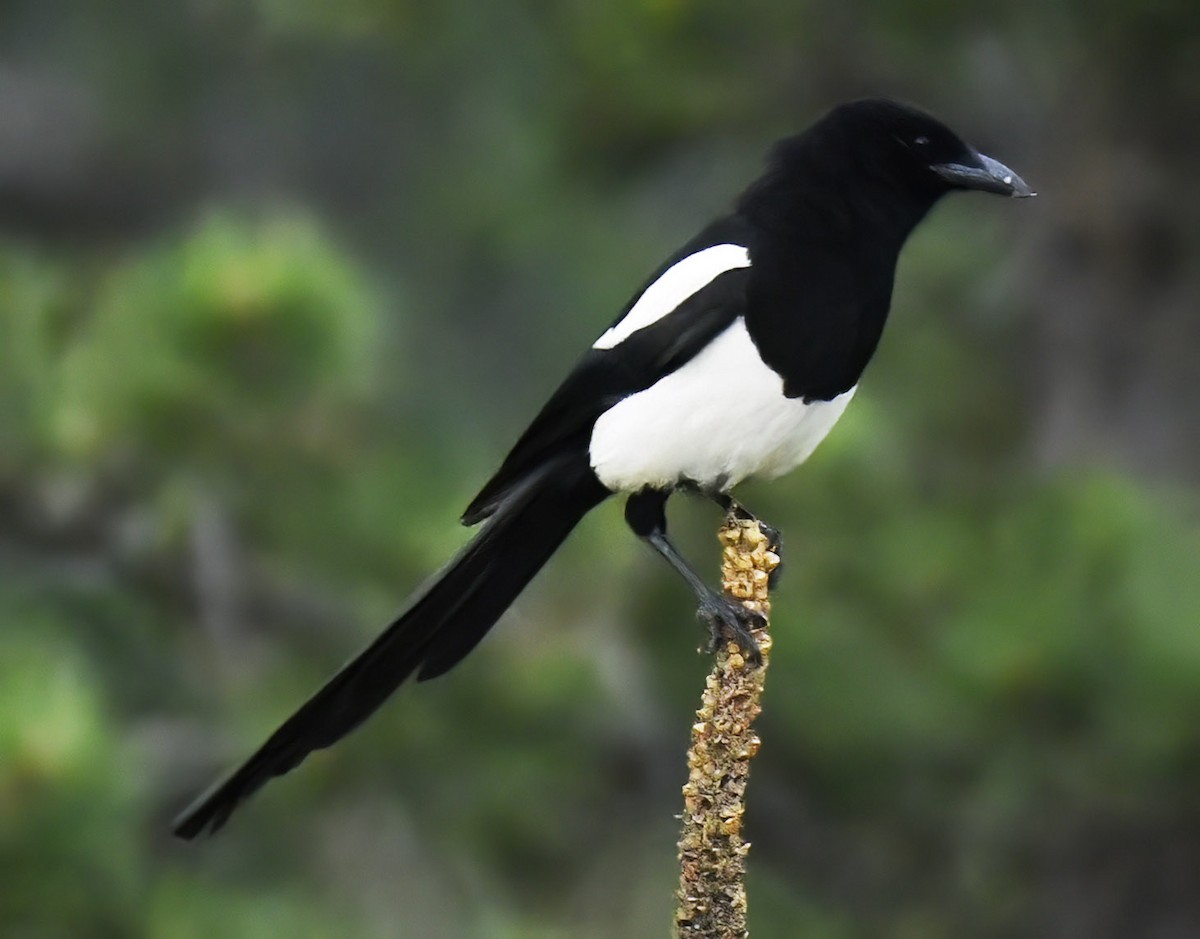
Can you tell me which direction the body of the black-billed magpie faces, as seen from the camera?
to the viewer's right
